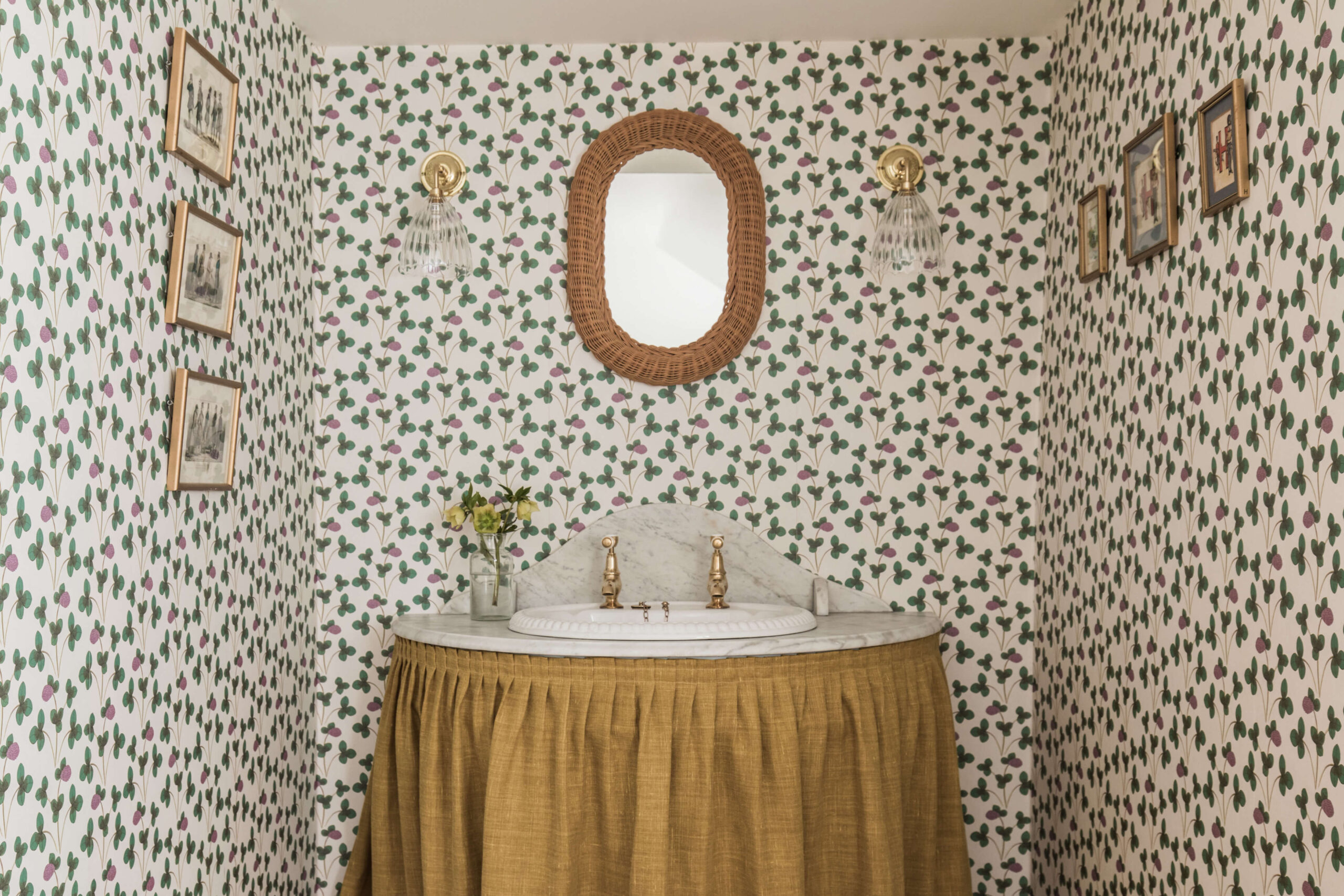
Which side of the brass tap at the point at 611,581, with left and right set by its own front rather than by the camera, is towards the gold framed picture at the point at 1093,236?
left

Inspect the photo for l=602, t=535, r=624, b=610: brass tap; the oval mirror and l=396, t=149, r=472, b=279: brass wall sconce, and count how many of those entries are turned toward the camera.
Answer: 3

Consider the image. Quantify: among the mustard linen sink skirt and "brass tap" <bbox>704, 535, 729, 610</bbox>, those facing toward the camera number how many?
2
